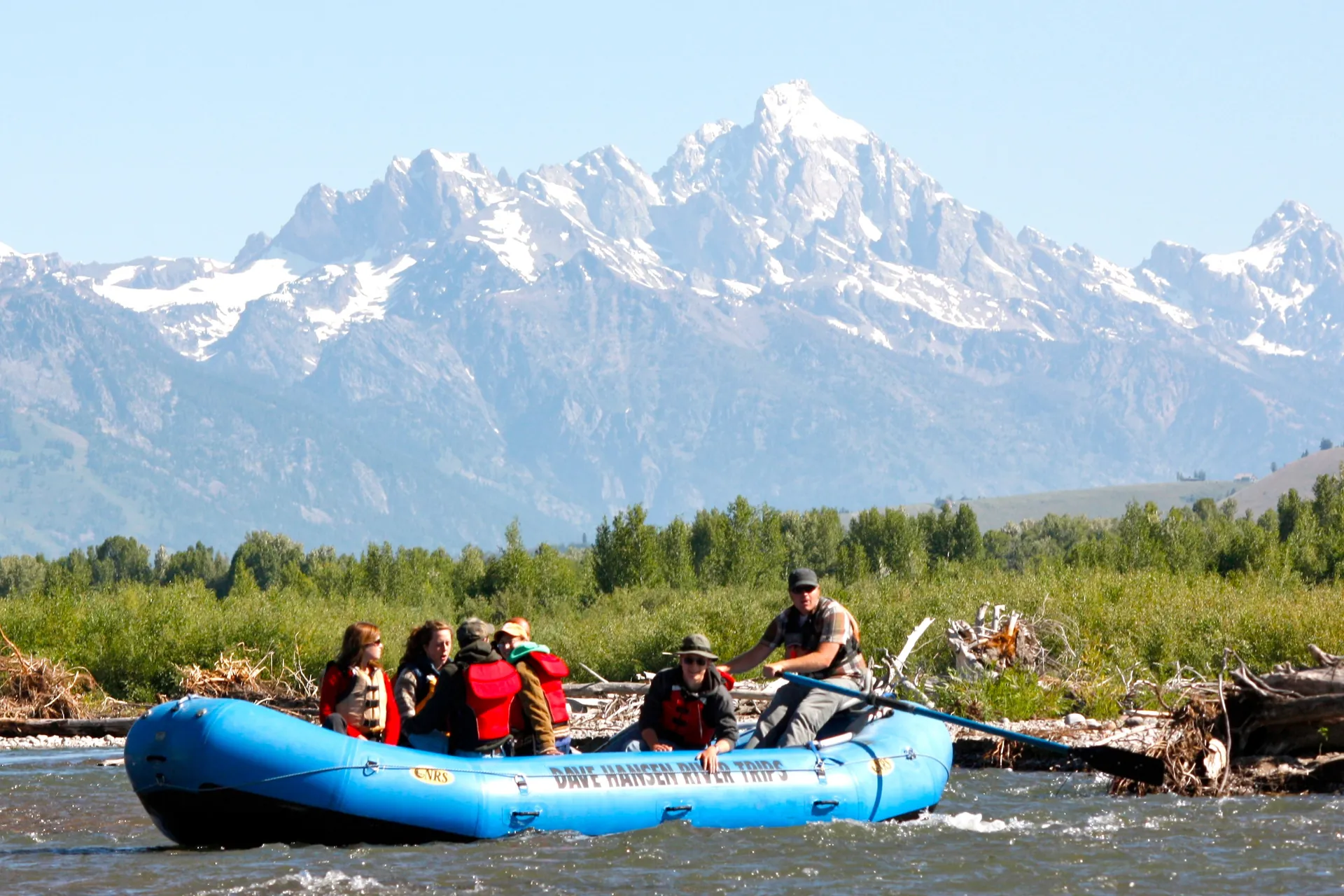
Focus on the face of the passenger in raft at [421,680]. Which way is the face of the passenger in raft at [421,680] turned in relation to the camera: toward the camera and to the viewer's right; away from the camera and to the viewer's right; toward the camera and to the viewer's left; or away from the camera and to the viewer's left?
toward the camera and to the viewer's right

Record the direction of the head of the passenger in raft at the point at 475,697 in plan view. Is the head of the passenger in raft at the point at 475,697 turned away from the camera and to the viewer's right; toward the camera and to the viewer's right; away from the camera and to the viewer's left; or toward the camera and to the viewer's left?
away from the camera and to the viewer's right

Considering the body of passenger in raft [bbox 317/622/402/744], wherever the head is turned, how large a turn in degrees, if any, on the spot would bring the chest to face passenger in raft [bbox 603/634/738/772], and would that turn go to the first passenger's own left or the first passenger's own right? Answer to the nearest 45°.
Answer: approximately 45° to the first passenger's own left

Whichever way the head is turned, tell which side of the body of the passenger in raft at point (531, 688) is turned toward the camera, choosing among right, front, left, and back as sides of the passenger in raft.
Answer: left

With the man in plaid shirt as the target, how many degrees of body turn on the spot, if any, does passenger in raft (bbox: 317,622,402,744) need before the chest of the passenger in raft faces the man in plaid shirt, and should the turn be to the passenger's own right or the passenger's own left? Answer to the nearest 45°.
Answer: approximately 45° to the passenger's own left

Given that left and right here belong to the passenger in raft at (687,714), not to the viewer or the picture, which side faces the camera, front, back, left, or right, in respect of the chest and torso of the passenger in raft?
front

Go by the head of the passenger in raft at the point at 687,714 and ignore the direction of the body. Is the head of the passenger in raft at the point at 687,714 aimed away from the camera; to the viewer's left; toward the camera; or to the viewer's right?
toward the camera

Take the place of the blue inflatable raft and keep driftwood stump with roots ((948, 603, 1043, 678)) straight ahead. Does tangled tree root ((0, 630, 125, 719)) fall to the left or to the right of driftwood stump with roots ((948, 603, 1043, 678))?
left

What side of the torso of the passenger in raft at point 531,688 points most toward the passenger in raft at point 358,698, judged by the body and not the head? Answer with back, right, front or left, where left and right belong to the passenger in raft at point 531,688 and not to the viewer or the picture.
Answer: front

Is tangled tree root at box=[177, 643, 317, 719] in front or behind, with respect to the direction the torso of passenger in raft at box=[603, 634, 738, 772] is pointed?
behind

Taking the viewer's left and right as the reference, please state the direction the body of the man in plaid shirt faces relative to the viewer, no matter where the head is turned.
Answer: facing the viewer and to the left of the viewer

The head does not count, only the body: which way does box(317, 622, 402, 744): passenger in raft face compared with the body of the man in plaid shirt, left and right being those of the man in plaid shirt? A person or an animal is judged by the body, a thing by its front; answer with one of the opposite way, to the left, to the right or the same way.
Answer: to the left

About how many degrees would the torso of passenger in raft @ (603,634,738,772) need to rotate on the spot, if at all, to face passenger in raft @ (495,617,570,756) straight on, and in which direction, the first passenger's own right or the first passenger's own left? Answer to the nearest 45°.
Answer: approximately 45° to the first passenger's own right

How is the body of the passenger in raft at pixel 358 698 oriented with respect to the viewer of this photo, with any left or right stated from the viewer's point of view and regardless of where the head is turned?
facing the viewer and to the right of the viewer

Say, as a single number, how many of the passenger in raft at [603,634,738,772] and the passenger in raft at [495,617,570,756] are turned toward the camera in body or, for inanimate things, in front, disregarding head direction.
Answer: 1

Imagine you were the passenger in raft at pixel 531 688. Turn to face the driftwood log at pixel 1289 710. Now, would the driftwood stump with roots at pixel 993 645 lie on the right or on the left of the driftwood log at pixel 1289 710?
left

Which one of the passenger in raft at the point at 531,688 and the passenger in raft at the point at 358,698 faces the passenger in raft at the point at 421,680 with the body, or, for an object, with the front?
the passenger in raft at the point at 531,688
